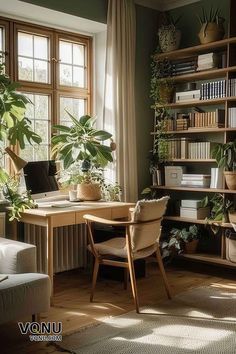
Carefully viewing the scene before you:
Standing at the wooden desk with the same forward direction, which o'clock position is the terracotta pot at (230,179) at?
The terracotta pot is roughly at 10 o'clock from the wooden desk.

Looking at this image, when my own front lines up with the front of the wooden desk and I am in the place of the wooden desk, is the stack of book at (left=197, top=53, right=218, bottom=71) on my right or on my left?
on my left

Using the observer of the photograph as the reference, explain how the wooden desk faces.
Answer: facing the viewer and to the right of the viewer

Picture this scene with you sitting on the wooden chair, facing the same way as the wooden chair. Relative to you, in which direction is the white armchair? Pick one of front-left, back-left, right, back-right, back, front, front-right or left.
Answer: left

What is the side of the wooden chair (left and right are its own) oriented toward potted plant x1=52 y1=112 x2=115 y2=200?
front

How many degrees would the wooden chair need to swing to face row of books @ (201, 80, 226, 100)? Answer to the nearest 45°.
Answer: approximately 90° to its right

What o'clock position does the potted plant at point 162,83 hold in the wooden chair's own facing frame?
The potted plant is roughly at 2 o'clock from the wooden chair.

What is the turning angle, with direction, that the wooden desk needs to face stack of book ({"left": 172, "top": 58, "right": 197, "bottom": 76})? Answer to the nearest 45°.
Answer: approximately 90° to its left

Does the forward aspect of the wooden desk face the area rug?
yes

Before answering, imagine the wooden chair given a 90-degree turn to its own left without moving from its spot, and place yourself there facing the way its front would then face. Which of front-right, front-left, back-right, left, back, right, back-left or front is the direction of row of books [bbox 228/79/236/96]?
back

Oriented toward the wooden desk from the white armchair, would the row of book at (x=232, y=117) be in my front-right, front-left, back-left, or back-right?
front-right

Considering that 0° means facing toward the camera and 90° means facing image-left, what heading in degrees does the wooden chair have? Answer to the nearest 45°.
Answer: approximately 135°

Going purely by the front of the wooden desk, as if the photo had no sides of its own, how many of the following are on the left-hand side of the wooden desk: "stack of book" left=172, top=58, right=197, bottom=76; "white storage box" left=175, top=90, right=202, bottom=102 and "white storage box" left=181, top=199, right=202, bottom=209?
3

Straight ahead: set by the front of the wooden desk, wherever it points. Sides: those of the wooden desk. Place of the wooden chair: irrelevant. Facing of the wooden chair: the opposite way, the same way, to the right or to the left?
the opposite way
